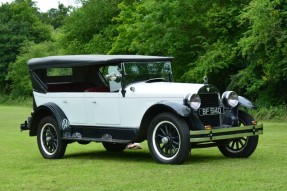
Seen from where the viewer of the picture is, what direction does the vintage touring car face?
facing the viewer and to the right of the viewer

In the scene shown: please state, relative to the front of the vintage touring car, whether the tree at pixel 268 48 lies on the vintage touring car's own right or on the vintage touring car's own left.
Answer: on the vintage touring car's own left
